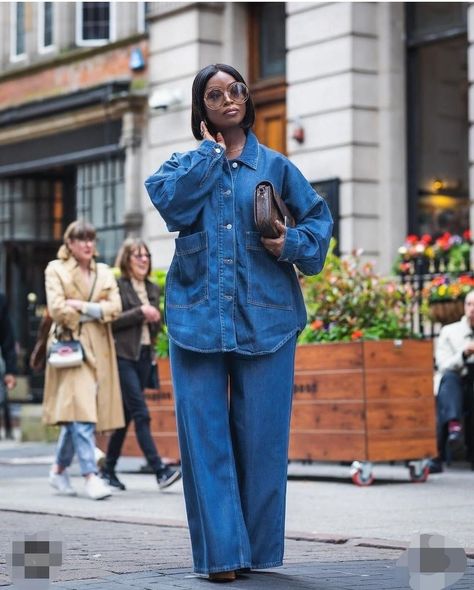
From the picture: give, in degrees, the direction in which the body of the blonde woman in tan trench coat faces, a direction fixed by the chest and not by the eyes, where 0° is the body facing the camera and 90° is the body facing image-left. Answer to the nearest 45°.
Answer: approximately 315°

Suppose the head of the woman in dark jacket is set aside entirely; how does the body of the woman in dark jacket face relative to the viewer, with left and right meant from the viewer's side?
facing the viewer and to the right of the viewer

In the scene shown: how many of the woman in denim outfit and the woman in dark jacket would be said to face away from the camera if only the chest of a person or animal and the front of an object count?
0

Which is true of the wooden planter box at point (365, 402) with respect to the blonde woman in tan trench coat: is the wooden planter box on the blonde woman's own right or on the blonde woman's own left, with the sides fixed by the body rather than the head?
on the blonde woman's own left

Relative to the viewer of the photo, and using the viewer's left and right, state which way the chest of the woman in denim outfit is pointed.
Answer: facing the viewer

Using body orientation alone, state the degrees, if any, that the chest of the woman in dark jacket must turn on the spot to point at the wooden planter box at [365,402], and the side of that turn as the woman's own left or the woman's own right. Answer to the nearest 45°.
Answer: approximately 45° to the woman's own left
